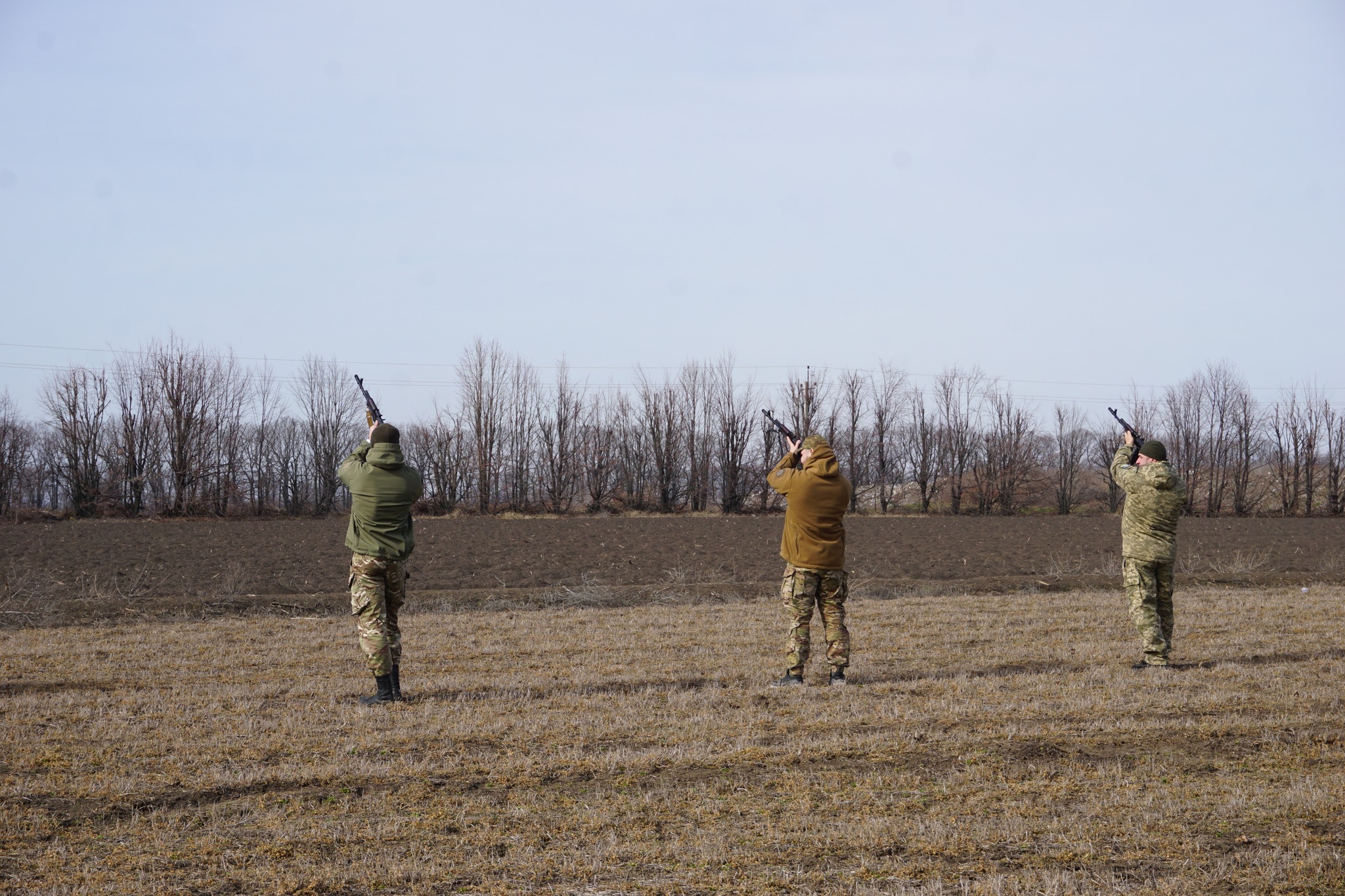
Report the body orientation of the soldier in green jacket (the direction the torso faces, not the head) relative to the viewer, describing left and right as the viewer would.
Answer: facing away from the viewer and to the left of the viewer

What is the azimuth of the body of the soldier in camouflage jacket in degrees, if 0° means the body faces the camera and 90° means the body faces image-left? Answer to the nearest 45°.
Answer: approximately 135°

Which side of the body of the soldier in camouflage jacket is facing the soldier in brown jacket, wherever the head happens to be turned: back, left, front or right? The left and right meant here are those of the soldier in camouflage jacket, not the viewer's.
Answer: left

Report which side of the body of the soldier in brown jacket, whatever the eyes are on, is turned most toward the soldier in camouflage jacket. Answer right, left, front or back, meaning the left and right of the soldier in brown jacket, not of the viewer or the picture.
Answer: right

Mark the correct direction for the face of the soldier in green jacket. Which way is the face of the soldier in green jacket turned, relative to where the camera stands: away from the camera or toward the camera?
away from the camera

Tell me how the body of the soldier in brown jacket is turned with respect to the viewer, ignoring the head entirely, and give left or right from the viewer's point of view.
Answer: facing away from the viewer and to the left of the viewer

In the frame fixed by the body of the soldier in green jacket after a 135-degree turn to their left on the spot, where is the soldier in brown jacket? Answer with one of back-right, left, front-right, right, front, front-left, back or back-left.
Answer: left

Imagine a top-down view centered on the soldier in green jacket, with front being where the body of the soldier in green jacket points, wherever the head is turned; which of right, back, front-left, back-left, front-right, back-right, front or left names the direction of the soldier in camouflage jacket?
back-right
